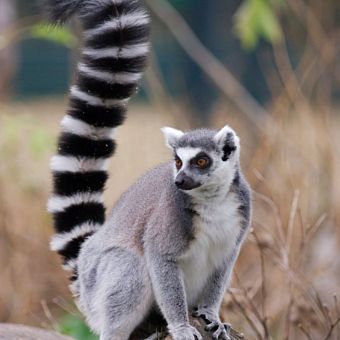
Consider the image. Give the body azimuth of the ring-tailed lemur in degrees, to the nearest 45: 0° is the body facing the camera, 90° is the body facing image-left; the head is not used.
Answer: approximately 315°
